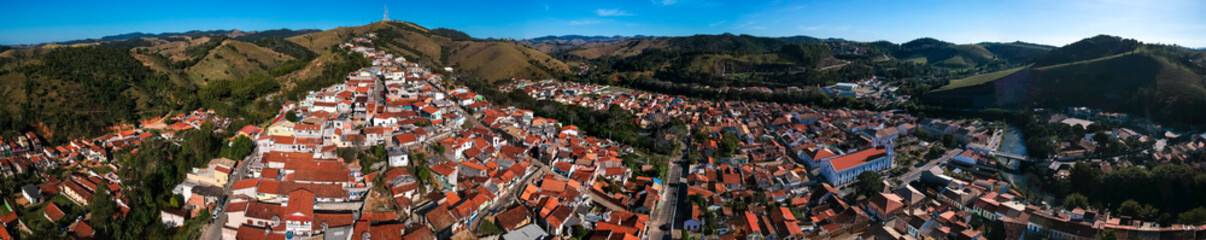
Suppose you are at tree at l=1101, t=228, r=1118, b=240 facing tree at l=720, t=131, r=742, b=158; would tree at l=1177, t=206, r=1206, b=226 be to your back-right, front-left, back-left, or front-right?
back-right

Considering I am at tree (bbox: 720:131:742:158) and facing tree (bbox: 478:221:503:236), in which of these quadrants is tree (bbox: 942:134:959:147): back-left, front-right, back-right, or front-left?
back-left

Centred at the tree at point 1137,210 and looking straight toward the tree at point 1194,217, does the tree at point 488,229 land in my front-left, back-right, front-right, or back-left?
back-right

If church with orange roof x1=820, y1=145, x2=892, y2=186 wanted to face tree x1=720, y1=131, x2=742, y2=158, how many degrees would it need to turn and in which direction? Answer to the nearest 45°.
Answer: approximately 135° to its left
